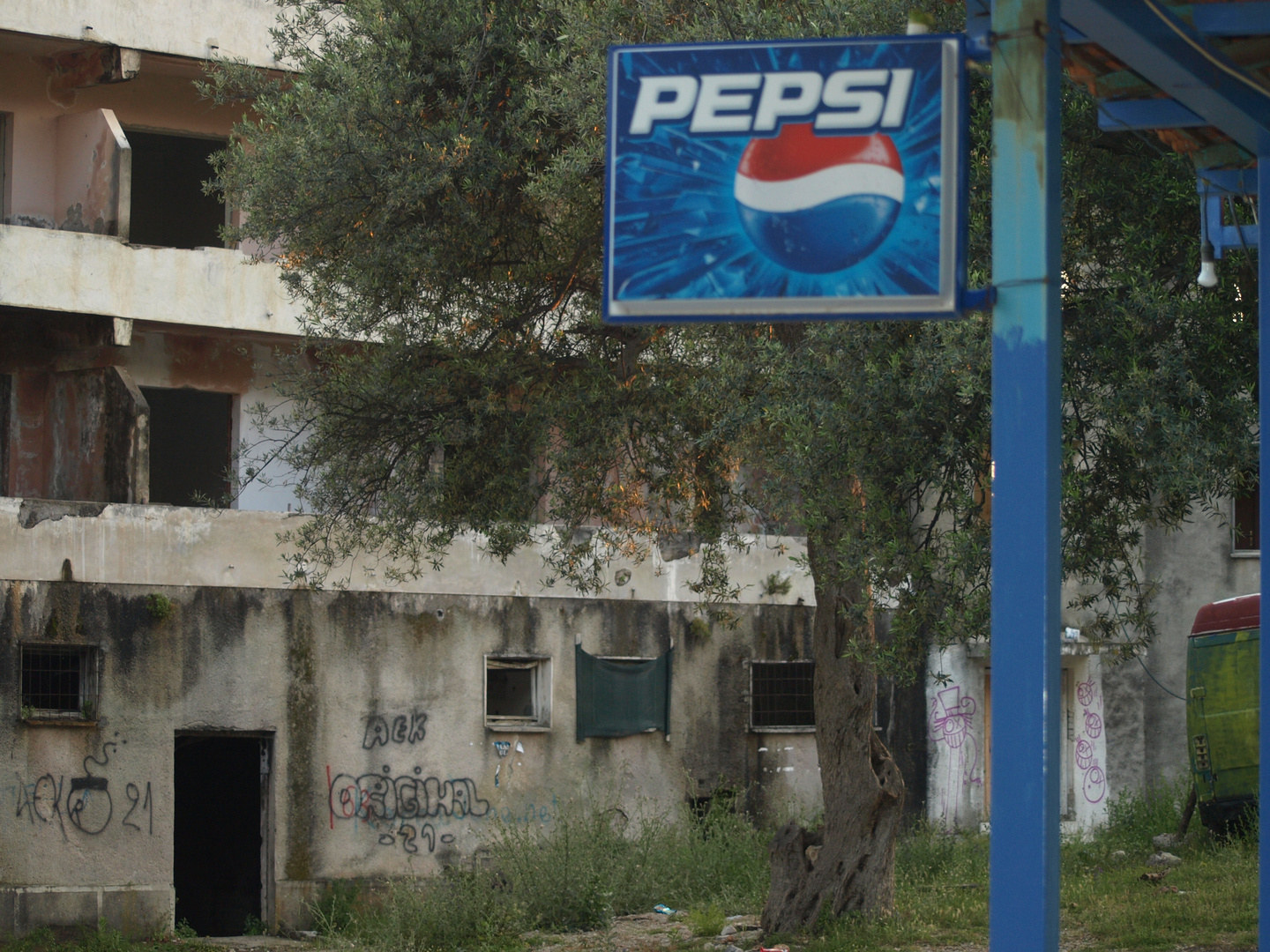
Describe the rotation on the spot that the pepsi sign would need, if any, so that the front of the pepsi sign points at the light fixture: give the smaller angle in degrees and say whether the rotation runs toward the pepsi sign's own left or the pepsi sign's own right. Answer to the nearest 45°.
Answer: approximately 135° to the pepsi sign's own left

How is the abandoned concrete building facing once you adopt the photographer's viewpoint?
facing the viewer

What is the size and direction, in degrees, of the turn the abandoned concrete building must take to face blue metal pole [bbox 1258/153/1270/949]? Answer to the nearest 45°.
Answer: approximately 45° to its left

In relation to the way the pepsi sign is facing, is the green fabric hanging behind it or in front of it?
behind

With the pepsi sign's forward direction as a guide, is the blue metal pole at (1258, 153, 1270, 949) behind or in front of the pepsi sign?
behind

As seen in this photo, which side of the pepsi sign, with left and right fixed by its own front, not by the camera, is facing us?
front

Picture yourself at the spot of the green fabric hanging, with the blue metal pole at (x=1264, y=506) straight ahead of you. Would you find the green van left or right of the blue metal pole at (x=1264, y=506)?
left
